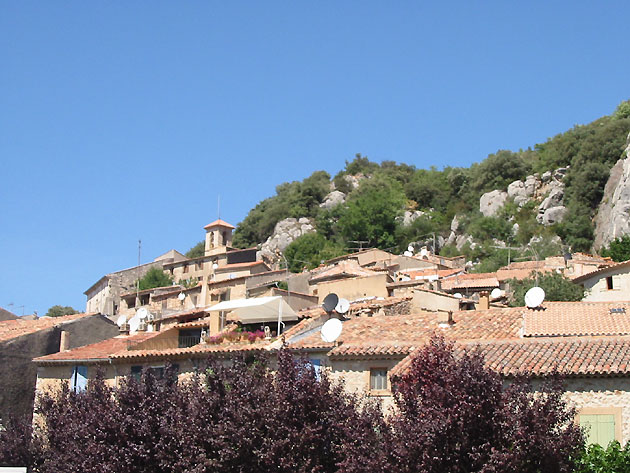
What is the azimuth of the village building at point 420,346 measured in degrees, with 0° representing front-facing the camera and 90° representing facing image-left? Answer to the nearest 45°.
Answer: approximately 0°

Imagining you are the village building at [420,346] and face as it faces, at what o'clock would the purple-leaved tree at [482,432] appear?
The purple-leaved tree is roughly at 12 o'clock from the village building.

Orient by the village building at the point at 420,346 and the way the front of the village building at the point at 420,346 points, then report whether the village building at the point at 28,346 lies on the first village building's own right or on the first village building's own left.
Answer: on the first village building's own right

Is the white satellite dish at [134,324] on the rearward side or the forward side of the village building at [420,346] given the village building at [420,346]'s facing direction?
on the rearward side

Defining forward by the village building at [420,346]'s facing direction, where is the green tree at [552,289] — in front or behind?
behind
